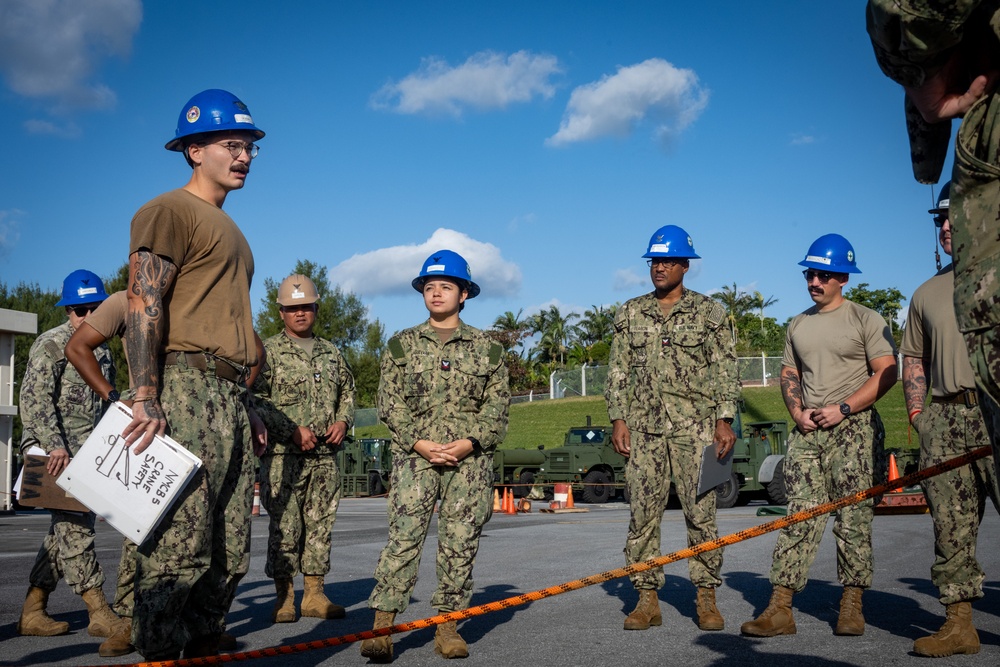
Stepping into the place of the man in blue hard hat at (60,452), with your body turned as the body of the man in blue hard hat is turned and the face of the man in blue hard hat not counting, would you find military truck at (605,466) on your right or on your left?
on your left

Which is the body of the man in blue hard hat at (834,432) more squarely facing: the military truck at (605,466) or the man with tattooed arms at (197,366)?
the man with tattooed arms

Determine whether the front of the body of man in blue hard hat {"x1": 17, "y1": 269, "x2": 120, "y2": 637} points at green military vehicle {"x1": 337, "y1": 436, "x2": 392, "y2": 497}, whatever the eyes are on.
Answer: no

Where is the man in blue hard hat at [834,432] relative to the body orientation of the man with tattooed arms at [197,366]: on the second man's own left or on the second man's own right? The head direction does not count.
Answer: on the second man's own left

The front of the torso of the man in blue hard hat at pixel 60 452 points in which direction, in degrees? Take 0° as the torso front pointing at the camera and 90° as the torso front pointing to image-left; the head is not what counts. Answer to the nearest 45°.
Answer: approximately 315°

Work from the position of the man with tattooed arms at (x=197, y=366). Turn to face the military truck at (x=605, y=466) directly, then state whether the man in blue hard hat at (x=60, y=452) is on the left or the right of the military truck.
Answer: left

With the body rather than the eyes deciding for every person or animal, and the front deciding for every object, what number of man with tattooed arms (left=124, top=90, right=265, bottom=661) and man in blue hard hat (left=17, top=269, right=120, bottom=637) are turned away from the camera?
0

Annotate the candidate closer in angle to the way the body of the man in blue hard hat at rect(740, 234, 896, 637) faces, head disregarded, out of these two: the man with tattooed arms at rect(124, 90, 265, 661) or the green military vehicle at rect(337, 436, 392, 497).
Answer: the man with tattooed arms

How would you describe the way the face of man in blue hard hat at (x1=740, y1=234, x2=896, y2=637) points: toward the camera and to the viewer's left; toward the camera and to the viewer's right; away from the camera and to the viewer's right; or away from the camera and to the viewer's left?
toward the camera and to the viewer's left

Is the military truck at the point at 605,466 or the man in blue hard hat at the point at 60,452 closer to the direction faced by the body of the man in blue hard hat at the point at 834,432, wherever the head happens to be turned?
the man in blue hard hat

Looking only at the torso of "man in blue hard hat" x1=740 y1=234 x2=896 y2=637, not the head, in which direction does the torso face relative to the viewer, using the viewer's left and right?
facing the viewer and to the left of the viewer

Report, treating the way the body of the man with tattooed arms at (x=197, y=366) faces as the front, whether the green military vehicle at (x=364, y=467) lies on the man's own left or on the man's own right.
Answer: on the man's own left

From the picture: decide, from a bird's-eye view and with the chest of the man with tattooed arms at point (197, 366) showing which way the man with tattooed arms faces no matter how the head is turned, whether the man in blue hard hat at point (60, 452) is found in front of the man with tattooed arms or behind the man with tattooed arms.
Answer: behind

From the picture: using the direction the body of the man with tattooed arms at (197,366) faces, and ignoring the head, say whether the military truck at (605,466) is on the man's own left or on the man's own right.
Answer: on the man's own left

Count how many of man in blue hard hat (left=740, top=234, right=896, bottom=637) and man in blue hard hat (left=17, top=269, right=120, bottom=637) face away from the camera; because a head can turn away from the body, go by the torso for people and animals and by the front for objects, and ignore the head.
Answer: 0

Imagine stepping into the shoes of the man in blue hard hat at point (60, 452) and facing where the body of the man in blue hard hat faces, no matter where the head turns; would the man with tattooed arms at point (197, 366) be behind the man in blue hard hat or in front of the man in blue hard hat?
in front

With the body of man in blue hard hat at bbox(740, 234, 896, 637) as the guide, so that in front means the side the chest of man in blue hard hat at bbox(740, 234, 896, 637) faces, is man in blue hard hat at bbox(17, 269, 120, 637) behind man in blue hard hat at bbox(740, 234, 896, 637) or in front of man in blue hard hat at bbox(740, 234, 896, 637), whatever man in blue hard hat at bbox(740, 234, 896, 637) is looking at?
in front

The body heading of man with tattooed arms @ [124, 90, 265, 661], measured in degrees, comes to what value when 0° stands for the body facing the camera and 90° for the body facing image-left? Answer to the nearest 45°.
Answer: approximately 315°
